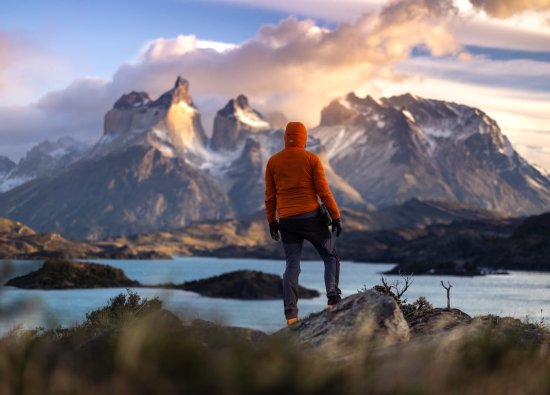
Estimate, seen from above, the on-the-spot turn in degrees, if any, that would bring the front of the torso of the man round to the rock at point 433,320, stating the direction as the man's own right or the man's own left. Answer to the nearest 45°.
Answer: approximately 135° to the man's own right

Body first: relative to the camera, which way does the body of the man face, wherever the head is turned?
away from the camera

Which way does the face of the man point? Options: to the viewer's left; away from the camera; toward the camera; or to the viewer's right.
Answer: away from the camera
